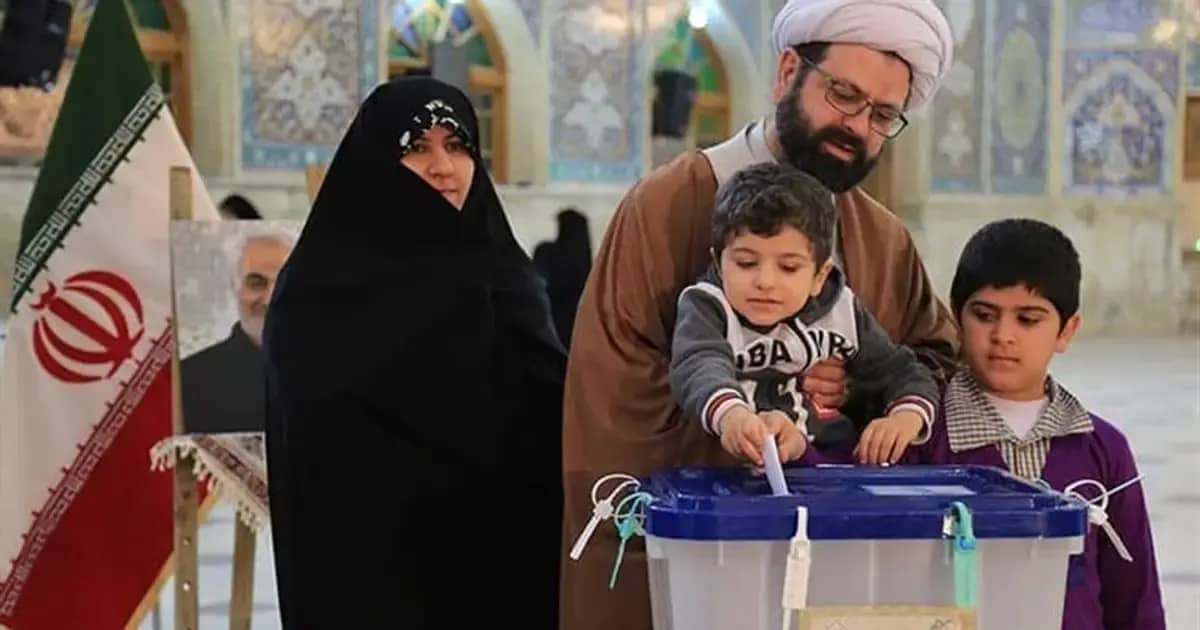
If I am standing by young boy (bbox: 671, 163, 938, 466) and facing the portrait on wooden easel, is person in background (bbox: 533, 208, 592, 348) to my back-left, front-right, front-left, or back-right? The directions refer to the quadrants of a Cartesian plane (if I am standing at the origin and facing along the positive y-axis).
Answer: front-right

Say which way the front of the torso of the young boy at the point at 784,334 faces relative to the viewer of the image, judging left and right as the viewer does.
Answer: facing the viewer

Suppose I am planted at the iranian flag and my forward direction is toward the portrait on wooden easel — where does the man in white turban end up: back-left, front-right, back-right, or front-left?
front-right

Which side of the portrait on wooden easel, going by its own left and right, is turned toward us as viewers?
front

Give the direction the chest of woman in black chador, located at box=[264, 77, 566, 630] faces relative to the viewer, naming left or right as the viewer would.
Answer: facing the viewer and to the right of the viewer

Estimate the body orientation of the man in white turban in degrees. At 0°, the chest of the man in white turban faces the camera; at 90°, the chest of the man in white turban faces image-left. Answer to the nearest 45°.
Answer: approximately 315°

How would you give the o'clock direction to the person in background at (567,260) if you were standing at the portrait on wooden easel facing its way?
The person in background is roughly at 7 o'clock from the portrait on wooden easel.

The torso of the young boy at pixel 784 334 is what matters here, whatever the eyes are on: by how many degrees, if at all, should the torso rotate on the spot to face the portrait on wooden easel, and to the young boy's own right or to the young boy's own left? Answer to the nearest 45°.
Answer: approximately 135° to the young boy's own right

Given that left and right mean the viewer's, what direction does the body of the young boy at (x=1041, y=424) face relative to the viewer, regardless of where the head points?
facing the viewer and to the left of the viewer

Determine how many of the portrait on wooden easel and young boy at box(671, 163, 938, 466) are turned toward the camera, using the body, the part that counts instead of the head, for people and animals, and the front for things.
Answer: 2
